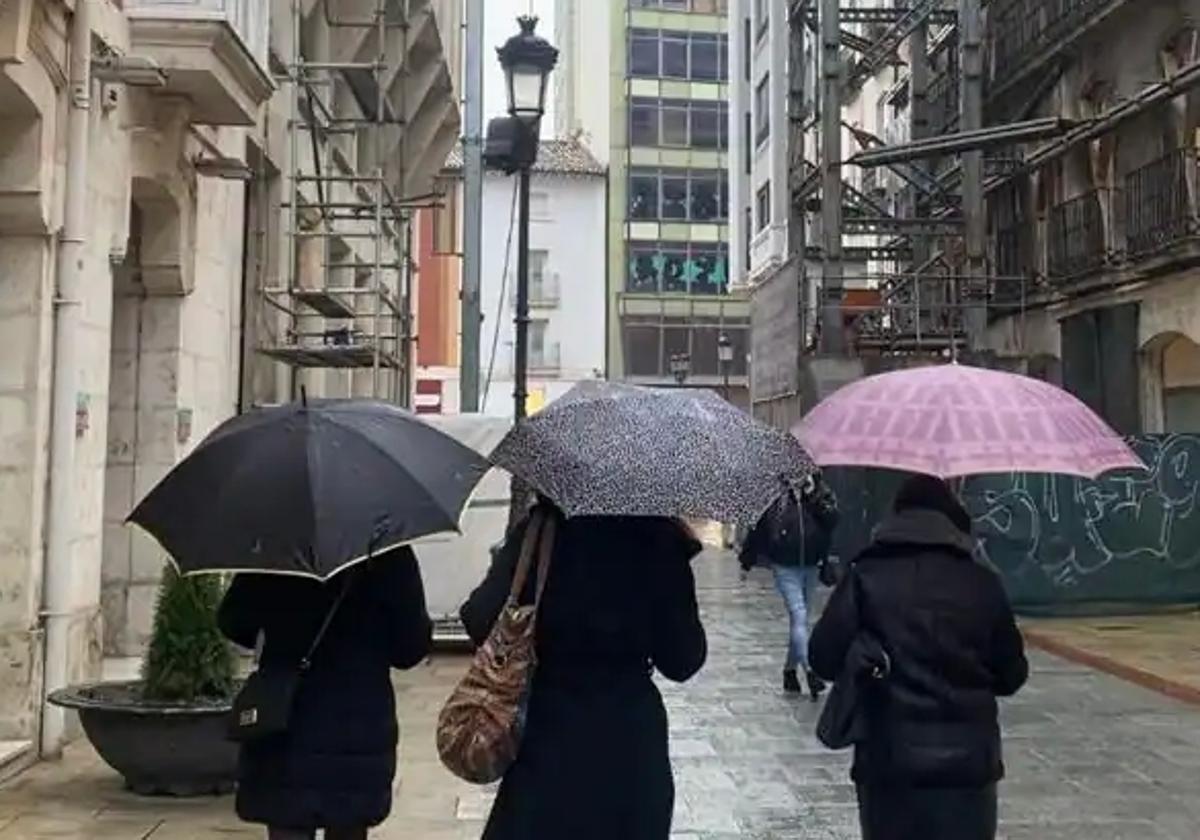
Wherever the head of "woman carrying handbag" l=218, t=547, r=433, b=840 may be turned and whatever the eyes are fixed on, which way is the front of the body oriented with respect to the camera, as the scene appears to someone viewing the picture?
away from the camera

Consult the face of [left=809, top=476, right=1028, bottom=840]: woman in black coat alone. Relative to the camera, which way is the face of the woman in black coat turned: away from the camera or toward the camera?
away from the camera

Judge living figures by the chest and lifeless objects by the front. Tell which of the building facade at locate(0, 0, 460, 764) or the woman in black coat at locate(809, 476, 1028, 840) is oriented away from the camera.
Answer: the woman in black coat

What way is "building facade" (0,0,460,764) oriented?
to the viewer's right

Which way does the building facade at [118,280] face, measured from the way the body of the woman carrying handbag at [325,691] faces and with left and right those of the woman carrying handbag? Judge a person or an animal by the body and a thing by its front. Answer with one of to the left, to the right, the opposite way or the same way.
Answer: to the right

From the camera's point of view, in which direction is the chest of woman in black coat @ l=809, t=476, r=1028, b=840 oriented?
away from the camera

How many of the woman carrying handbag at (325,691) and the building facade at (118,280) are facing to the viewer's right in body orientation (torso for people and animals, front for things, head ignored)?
1

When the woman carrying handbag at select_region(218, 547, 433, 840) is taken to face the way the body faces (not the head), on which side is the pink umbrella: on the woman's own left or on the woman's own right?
on the woman's own right
